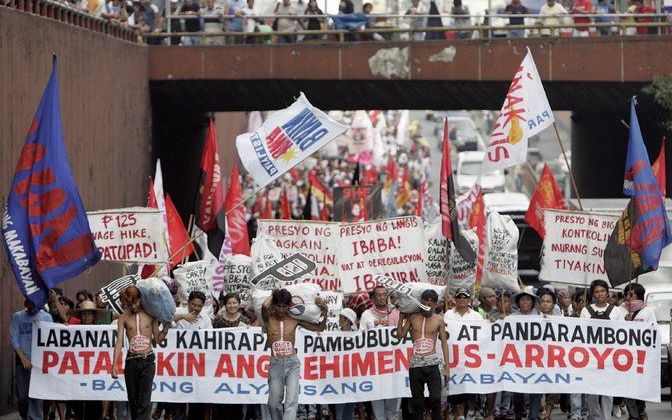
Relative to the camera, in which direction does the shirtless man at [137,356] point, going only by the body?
toward the camera

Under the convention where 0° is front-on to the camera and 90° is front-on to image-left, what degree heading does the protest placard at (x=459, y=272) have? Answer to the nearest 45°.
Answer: approximately 0°

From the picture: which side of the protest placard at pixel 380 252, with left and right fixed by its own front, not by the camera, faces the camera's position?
front

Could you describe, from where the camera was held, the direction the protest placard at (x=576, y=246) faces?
facing the viewer

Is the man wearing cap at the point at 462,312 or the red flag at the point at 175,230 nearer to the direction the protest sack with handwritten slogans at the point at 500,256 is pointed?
the man wearing cap

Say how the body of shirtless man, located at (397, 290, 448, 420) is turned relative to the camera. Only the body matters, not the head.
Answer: toward the camera

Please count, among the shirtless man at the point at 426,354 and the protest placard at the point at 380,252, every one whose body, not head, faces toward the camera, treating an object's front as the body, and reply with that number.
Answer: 2

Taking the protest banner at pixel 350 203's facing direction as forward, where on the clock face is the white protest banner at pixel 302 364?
The white protest banner is roughly at 12 o'clock from the protest banner.

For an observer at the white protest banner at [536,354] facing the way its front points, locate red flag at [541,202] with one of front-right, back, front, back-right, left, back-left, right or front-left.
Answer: back

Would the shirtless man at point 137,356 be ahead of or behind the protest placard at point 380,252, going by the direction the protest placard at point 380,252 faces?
ahead
